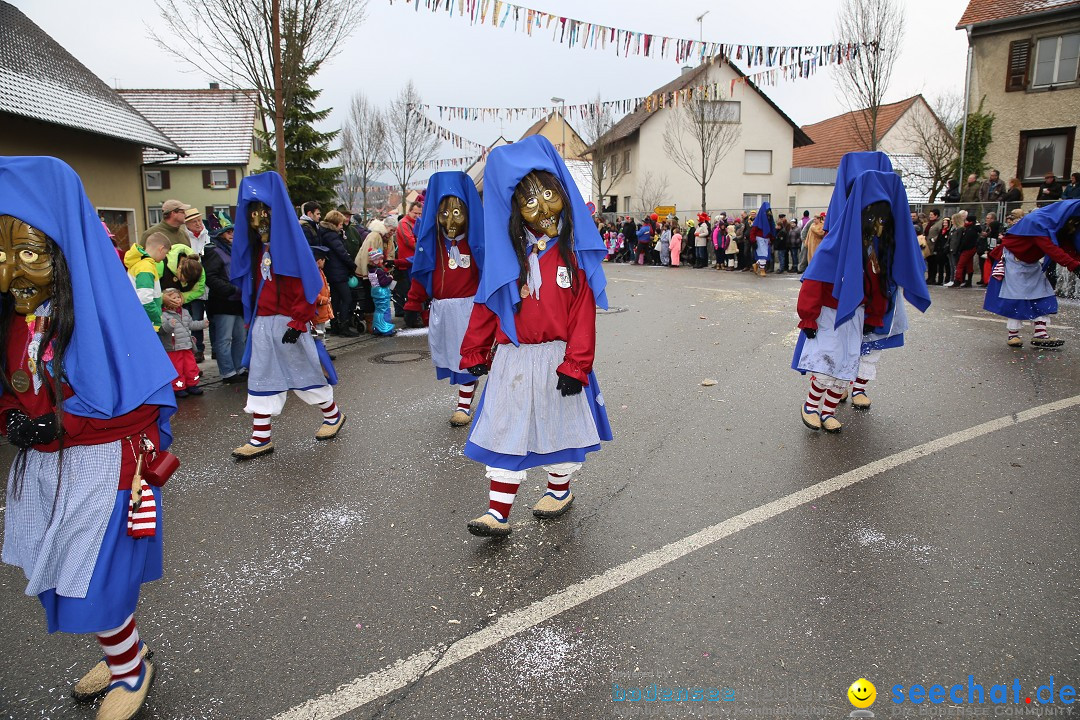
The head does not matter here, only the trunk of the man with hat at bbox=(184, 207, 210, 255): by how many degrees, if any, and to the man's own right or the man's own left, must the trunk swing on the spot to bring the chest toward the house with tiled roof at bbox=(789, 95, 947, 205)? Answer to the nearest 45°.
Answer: approximately 90° to the man's own left

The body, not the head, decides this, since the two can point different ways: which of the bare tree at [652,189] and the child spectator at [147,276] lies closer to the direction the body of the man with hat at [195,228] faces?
the child spectator

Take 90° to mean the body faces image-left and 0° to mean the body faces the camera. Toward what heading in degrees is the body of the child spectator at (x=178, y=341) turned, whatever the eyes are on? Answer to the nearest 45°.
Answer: approximately 315°

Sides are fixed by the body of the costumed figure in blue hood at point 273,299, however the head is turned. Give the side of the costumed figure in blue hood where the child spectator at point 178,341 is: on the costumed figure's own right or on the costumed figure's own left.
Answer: on the costumed figure's own right

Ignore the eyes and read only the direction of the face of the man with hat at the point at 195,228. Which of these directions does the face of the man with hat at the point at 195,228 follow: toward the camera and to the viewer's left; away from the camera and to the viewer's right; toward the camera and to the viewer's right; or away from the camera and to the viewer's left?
toward the camera and to the viewer's right

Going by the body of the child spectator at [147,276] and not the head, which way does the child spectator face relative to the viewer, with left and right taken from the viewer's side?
facing to the right of the viewer

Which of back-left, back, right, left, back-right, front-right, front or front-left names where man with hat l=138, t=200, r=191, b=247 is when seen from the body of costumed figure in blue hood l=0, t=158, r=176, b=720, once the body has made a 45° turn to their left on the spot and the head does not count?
back

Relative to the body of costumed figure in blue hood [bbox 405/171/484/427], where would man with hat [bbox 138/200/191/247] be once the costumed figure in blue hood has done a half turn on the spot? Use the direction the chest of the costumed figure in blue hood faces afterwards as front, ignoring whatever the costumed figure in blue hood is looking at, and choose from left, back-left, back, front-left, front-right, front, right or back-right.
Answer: front-left

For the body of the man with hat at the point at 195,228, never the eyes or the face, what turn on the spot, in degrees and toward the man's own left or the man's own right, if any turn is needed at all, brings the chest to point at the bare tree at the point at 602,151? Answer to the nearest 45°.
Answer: approximately 90° to the man's own left
